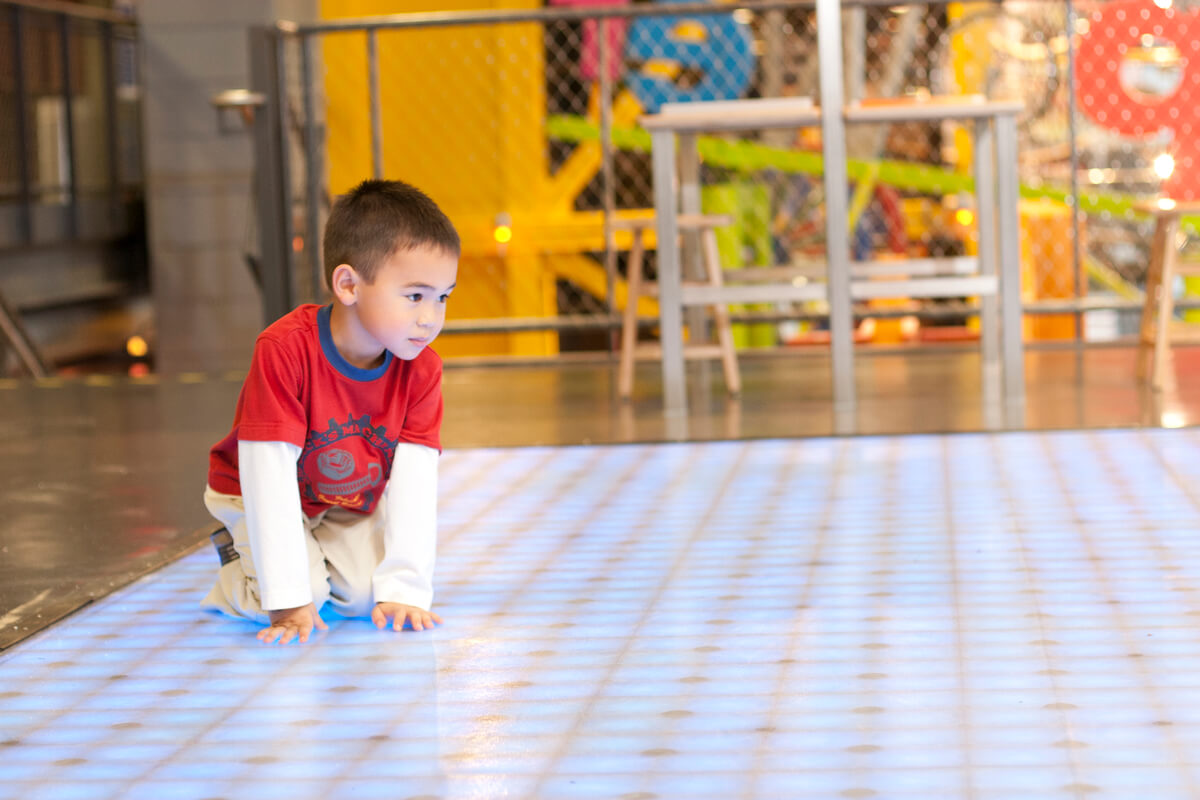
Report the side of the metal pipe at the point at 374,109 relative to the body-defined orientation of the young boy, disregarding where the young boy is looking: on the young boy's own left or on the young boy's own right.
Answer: on the young boy's own left

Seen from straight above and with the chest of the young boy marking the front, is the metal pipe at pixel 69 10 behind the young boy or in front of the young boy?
behind

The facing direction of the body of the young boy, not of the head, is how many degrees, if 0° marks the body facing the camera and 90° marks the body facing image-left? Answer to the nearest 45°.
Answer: approximately 315°

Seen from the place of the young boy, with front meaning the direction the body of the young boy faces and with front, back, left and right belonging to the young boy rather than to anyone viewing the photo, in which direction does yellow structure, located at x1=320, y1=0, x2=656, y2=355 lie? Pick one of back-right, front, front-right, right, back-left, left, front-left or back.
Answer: back-left

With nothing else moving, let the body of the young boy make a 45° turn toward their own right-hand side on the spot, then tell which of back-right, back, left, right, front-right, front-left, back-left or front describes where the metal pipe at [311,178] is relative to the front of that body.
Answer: back

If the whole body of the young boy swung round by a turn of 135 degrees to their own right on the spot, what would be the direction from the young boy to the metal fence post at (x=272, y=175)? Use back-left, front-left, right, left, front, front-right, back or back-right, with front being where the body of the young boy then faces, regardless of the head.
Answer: right

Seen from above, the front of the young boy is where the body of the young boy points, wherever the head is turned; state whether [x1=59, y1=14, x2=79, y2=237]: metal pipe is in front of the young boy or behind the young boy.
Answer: behind
